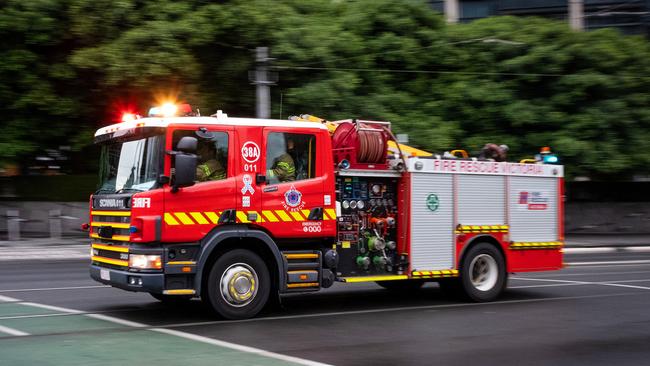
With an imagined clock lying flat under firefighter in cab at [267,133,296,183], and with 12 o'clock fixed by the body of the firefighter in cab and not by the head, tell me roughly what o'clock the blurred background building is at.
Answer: The blurred background building is roughly at 4 o'clock from the firefighter in cab.

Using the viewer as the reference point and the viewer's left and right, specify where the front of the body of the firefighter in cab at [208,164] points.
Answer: facing to the left of the viewer

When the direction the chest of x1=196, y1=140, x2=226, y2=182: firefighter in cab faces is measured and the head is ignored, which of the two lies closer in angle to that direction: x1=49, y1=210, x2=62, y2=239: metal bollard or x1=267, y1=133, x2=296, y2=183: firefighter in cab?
the metal bollard

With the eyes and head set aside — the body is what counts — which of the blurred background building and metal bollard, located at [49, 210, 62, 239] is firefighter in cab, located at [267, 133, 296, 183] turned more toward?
the metal bollard

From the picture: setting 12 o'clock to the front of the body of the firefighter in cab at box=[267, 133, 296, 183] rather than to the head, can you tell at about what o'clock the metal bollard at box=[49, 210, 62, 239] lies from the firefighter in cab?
The metal bollard is roughly at 2 o'clock from the firefighter in cab.

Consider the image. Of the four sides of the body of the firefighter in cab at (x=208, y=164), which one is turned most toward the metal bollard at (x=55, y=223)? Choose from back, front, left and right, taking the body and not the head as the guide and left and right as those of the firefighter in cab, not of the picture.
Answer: right

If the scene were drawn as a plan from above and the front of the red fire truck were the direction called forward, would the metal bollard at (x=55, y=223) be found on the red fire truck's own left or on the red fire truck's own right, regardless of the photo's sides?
on the red fire truck's own right

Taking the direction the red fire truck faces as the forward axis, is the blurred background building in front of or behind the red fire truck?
behind

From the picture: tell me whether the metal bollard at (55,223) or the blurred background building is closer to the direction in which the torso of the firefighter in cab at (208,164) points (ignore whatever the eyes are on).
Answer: the metal bollard

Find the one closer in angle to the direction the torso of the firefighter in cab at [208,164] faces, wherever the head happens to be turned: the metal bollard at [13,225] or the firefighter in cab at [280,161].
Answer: the metal bollard

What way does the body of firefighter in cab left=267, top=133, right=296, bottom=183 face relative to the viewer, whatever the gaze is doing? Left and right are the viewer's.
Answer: facing to the left of the viewer

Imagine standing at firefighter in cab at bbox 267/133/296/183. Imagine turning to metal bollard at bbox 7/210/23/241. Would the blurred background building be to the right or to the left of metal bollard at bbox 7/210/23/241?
right
